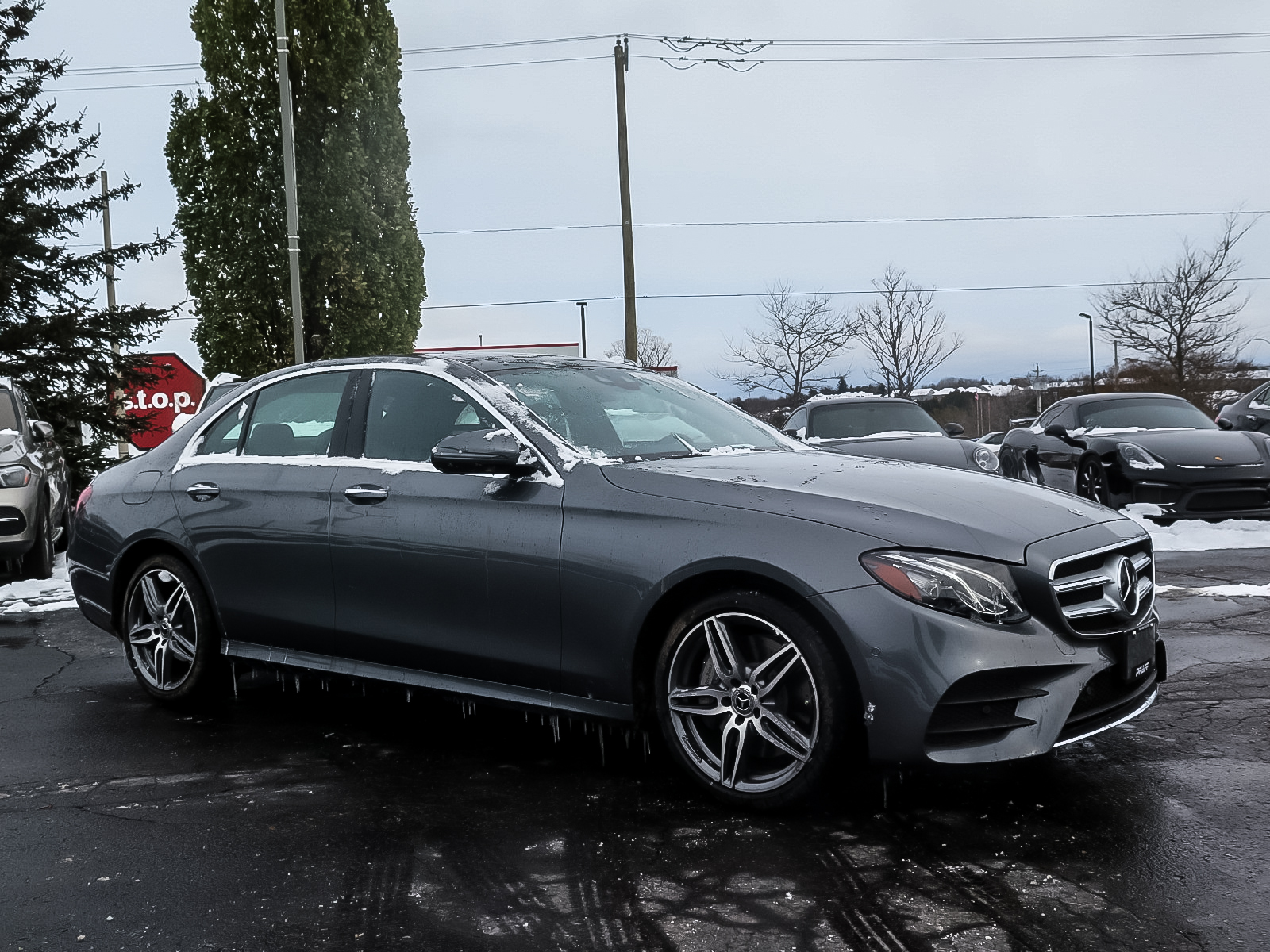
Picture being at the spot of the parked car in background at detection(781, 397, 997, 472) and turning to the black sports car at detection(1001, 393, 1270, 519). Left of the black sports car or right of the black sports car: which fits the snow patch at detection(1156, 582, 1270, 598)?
right

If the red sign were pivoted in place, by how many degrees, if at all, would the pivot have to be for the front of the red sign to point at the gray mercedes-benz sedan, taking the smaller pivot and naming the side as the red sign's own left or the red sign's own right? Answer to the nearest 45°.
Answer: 0° — it already faces it

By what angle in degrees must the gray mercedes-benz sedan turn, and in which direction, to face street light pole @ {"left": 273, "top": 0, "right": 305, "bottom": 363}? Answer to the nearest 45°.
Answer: approximately 135° to its left

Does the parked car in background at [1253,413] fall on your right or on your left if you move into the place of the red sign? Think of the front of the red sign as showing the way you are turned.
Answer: on your left

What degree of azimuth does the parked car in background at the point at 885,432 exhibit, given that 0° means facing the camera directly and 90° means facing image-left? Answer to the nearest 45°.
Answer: approximately 315°

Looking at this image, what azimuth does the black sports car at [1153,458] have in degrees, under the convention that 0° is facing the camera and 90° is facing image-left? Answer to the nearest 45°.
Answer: approximately 315°

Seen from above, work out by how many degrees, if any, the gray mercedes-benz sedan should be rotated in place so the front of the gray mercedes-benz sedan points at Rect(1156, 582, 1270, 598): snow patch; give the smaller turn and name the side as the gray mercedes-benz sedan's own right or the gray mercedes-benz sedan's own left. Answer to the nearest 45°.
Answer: approximately 90° to the gray mercedes-benz sedan's own left

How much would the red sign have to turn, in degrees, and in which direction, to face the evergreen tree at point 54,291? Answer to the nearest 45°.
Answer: approximately 45° to its right
